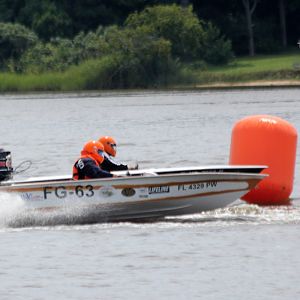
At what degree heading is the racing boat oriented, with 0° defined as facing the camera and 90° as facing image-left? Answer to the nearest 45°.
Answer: approximately 270°

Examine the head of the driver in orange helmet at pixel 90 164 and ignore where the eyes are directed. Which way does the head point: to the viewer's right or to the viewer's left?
to the viewer's right

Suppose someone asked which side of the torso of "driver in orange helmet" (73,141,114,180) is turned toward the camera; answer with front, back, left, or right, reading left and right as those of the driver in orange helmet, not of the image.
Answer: right

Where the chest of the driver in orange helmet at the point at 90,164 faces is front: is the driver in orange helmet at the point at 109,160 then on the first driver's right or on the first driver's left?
on the first driver's left

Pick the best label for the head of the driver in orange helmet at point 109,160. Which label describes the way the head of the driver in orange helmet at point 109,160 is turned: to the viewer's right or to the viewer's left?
to the viewer's right
